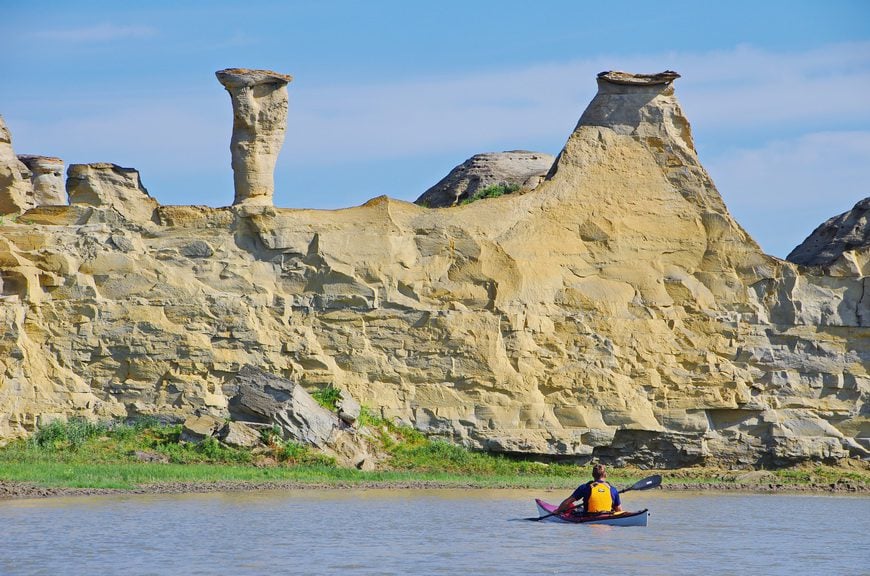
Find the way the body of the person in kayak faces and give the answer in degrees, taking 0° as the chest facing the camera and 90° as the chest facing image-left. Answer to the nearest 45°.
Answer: approximately 135°

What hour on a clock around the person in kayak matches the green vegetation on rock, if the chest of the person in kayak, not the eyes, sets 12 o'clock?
The green vegetation on rock is roughly at 1 o'clock from the person in kayak.

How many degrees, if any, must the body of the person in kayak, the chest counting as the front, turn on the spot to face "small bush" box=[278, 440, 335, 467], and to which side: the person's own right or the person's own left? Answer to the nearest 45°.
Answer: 0° — they already face it

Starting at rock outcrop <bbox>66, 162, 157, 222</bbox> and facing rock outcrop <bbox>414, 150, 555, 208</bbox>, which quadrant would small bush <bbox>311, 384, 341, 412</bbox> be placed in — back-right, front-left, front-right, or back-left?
front-right

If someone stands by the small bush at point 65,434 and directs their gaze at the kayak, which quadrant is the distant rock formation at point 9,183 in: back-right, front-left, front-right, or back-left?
back-left

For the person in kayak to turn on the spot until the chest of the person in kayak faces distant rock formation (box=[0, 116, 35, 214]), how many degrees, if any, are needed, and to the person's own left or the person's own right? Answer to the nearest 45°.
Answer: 0° — they already face it

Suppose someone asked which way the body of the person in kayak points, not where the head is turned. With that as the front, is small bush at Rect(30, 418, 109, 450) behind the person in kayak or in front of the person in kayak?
in front

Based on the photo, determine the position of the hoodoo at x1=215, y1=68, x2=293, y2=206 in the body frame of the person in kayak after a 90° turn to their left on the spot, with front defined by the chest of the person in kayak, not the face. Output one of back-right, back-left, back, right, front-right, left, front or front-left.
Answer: right

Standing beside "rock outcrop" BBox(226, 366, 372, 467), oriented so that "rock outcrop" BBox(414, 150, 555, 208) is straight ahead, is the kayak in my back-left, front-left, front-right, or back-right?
back-right

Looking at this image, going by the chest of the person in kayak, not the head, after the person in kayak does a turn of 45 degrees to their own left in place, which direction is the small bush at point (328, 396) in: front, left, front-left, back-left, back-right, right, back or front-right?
front-right

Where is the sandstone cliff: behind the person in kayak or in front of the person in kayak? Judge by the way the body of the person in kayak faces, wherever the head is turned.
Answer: in front

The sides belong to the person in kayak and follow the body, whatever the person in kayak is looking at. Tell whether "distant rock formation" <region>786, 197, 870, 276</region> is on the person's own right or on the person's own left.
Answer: on the person's own right
